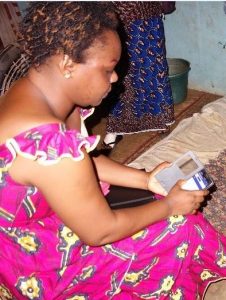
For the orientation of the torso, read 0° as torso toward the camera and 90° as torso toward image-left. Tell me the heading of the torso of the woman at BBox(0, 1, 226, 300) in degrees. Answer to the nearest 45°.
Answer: approximately 270°

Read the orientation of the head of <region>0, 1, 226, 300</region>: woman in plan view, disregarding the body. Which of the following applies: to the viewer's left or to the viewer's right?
to the viewer's right

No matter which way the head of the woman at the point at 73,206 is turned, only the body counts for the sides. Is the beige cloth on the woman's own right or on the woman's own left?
on the woman's own left

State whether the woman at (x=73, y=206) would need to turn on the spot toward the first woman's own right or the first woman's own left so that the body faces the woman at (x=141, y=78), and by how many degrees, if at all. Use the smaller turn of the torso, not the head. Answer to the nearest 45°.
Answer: approximately 90° to the first woman's own left
